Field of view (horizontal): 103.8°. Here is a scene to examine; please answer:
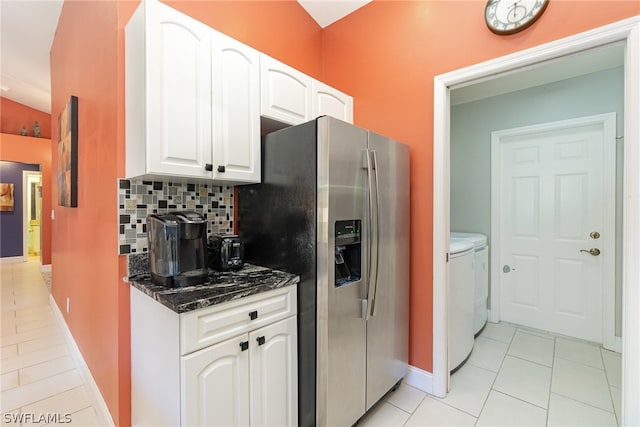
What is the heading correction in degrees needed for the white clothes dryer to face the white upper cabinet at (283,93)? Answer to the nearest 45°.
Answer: approximately 135° to its right

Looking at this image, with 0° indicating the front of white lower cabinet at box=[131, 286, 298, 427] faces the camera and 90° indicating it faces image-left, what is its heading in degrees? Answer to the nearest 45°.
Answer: approximately 315°

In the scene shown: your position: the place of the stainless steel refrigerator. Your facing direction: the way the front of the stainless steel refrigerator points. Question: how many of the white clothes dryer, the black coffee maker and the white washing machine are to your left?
2

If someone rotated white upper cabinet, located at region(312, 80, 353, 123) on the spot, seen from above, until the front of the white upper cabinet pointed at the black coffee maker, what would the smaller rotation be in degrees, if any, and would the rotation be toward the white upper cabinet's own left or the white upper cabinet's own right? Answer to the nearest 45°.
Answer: approximately 90° to the white upper cabinet's own right

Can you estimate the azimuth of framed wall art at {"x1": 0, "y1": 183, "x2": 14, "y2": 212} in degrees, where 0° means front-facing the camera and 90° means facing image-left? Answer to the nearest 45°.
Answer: approximately 0°

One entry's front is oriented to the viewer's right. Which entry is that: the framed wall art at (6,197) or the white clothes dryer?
the white clothes dryer

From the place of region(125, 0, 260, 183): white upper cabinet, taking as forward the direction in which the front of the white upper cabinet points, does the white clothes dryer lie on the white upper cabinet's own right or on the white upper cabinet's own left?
on the white upper cabinet's own left

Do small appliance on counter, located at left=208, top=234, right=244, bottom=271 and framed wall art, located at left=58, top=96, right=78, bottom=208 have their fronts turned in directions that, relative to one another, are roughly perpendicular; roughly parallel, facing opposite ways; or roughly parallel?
roughly perpendicular
